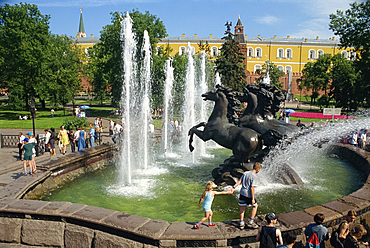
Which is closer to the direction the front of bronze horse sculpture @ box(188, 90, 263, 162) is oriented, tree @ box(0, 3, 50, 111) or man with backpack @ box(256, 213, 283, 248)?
the tree

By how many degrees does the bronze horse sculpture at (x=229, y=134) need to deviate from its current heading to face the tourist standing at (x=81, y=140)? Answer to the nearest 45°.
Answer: approximately 45° to its right

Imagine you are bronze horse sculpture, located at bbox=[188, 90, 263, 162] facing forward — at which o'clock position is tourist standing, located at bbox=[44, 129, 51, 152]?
The tourist standing is roughly at 1 o'clock from the bronze horse sculpture.

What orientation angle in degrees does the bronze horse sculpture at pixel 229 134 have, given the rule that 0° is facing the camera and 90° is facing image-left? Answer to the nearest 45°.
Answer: approximately 90°

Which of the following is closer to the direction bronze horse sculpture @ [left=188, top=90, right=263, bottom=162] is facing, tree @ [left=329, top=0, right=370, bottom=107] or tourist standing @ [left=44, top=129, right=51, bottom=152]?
the tourist standing

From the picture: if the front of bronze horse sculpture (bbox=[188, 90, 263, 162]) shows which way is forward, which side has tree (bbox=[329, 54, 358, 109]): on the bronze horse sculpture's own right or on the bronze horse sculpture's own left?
on the bronze horse sculpture's own right

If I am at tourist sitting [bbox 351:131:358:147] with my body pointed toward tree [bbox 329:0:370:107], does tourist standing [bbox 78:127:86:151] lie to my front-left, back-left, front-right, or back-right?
back-left

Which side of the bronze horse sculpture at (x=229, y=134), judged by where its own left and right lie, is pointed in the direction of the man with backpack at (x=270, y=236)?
left

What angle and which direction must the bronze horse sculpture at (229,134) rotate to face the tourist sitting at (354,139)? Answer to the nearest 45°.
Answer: approximately 135° to its right

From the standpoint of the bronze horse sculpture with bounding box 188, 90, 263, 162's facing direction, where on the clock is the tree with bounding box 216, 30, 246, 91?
The tree is roughly at 3 o'clock from the bronze horse sculpture.

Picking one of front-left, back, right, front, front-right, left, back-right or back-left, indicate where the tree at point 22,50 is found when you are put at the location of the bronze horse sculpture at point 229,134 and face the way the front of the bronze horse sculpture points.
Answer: front-right
